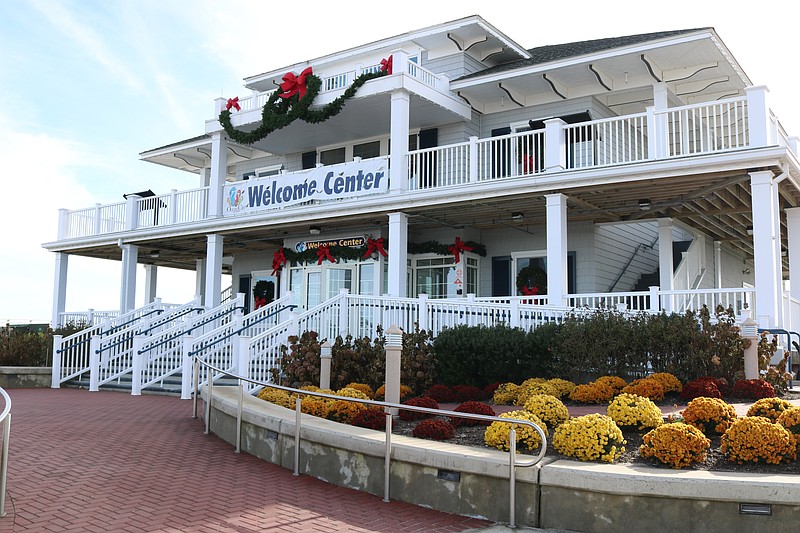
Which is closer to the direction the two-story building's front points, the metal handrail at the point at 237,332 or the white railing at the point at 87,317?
the metal handrail

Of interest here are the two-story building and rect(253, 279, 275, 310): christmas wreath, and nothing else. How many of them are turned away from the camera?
0

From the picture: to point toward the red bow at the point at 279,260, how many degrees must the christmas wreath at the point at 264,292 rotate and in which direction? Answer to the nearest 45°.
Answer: approximately 45° to its left

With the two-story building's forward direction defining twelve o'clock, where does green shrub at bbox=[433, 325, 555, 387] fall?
The green shrub is roughly at 11 o'clock from the two-story building.

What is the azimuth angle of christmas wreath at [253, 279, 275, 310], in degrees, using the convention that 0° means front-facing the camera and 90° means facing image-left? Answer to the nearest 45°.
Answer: approximately 45°

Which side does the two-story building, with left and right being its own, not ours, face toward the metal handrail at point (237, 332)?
front

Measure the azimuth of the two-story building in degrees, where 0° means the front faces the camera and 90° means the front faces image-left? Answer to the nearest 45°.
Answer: approximately 45°

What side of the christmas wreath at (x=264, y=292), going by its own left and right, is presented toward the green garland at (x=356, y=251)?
left

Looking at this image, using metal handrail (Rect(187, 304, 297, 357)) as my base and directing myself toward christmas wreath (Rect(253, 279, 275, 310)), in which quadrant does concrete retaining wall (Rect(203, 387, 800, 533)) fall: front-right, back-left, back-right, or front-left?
back-right
